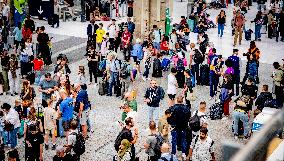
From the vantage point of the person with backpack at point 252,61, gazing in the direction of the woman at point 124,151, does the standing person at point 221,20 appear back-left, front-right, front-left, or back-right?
back-right

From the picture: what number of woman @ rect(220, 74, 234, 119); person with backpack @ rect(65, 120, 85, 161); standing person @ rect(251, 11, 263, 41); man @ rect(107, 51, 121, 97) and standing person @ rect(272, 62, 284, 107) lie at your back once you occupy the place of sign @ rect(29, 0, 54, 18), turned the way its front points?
0

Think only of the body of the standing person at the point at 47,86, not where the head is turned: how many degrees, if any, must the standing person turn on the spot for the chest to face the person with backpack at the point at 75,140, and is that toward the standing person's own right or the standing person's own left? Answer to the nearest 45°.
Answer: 0° — they already face them

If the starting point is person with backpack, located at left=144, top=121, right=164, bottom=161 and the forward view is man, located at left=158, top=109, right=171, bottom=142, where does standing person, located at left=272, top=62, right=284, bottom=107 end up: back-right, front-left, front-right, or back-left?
front-right

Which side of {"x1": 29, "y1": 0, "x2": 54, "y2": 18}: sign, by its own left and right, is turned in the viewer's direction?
front

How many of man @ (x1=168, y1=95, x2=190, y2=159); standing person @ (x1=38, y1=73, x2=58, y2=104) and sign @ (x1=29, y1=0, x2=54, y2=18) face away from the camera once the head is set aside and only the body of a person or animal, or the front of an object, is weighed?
1

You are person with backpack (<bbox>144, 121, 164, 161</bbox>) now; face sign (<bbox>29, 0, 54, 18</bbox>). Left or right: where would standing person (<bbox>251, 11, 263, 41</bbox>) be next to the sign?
right

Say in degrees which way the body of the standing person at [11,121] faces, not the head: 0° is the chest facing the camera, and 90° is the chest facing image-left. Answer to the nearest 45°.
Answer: approximately 45°

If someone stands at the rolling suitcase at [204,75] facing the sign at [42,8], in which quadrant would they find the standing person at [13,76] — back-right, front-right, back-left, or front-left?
front-left

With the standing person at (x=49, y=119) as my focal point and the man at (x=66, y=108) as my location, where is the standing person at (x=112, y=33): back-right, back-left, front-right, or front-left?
back-right

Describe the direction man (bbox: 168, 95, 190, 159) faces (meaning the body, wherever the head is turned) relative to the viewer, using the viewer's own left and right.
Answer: facing away from the viewer

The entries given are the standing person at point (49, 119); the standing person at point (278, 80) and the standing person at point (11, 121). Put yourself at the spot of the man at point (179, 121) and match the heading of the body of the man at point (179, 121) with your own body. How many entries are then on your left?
2

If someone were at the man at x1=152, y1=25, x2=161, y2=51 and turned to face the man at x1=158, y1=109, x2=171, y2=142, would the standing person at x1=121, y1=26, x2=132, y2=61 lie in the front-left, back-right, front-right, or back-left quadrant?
front-right
